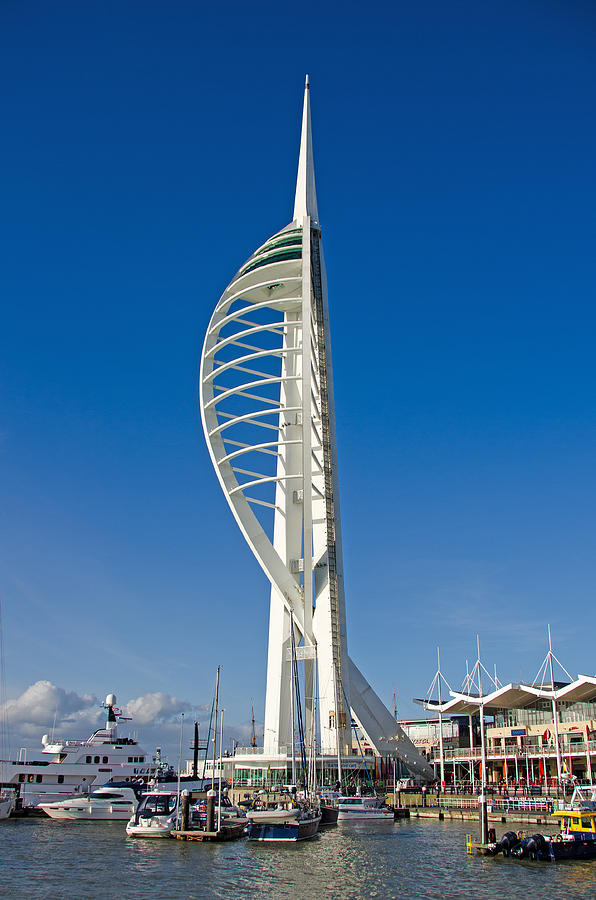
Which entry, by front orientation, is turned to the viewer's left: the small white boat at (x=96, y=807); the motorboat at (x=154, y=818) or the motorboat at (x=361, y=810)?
the small white boat

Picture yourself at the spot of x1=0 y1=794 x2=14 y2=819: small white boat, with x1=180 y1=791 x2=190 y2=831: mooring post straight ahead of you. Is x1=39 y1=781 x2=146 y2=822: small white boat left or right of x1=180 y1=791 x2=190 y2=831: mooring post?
left

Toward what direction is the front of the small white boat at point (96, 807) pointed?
to the viewer's left

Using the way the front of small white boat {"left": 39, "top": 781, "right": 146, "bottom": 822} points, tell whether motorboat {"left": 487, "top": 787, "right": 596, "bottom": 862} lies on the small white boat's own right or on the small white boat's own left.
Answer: on the small white boat's own left
